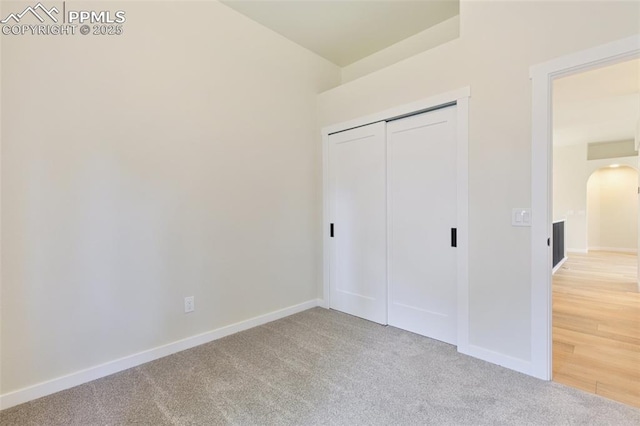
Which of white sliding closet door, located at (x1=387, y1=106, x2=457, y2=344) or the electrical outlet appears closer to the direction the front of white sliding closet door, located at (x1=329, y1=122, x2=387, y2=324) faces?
the electrical outlet

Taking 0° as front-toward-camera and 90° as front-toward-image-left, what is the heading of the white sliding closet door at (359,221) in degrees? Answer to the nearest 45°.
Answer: approximately 45°

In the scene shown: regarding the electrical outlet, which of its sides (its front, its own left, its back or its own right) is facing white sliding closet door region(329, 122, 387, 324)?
left

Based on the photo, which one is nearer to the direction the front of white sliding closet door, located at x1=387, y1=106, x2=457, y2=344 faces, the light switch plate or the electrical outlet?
the electrical outlet

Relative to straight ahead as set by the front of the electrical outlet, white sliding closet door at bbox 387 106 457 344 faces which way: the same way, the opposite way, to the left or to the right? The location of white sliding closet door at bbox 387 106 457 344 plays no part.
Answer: to the right

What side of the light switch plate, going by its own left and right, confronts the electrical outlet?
right

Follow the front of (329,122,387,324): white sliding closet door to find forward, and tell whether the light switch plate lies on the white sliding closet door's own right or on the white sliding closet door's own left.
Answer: on the white sliding closet door's own left

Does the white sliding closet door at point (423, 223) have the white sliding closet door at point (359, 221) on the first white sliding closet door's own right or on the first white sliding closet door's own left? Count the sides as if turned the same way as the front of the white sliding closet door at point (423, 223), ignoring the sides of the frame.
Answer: on the first white sliding closet door's own right

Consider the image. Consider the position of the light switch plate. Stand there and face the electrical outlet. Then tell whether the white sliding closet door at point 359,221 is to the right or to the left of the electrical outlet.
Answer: right

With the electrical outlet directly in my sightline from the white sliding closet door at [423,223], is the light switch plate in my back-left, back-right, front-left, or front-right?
back-left

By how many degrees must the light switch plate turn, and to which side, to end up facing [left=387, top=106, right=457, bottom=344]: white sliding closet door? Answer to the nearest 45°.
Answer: approximately 90° to its right
